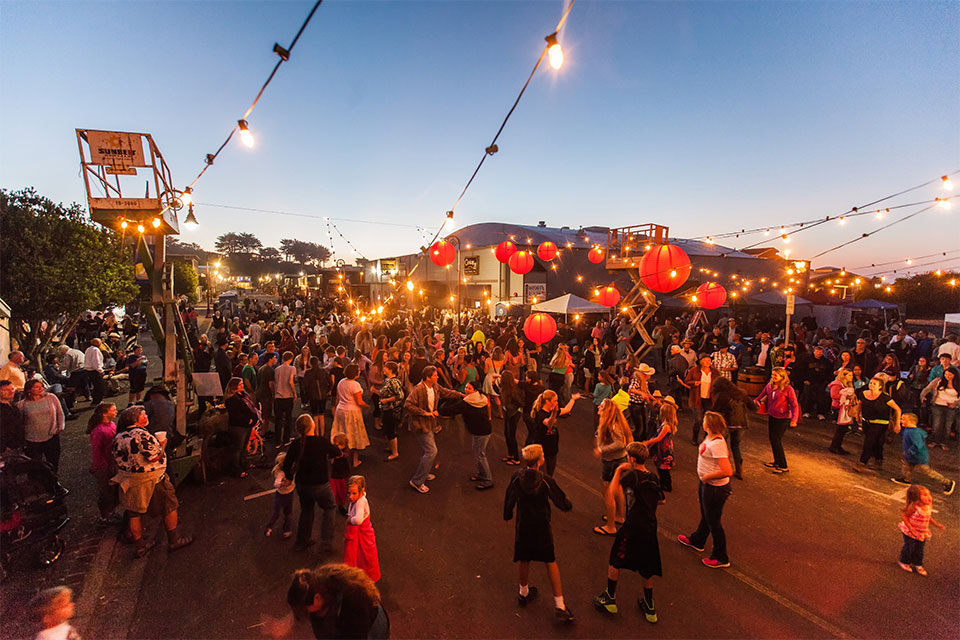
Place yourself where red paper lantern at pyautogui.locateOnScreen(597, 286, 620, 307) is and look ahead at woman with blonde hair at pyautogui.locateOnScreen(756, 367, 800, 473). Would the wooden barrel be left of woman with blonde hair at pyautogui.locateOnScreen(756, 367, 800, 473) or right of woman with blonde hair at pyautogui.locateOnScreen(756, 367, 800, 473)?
left

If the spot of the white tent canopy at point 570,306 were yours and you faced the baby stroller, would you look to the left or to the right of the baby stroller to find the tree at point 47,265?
right

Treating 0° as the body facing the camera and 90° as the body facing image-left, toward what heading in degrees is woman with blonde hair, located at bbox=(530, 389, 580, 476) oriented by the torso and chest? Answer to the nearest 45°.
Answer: approximately 315°

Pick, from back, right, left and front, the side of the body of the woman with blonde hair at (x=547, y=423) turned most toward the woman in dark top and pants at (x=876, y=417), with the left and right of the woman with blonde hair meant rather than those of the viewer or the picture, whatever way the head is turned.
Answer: left

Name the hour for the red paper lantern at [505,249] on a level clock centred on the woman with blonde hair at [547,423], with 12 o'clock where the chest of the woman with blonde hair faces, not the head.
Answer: The red paper lantern is roughly at 7 o'clock from the woman with blonde hair.

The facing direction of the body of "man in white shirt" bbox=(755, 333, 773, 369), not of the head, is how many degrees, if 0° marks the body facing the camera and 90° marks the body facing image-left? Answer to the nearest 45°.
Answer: approximately 0°

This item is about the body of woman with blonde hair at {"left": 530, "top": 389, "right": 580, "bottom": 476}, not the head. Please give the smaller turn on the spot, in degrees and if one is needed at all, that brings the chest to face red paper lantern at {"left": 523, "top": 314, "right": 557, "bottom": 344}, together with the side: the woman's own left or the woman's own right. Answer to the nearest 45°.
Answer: approximately 135° to the woman's own left

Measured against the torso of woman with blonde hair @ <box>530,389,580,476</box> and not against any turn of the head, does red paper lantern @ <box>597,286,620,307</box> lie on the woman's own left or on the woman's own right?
on the woman's own left
